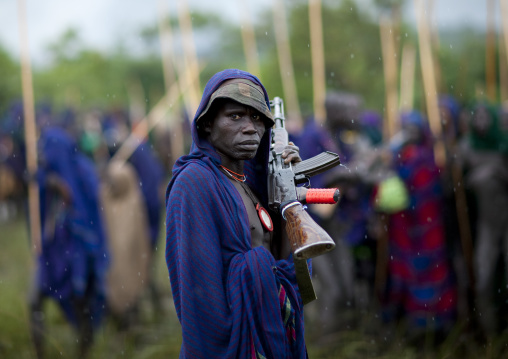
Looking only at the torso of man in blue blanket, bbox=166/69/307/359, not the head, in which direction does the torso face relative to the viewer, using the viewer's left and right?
facing the viewer and to the right of the viewer

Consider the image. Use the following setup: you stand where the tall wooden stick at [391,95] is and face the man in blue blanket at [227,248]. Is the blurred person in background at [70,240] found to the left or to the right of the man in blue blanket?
right
